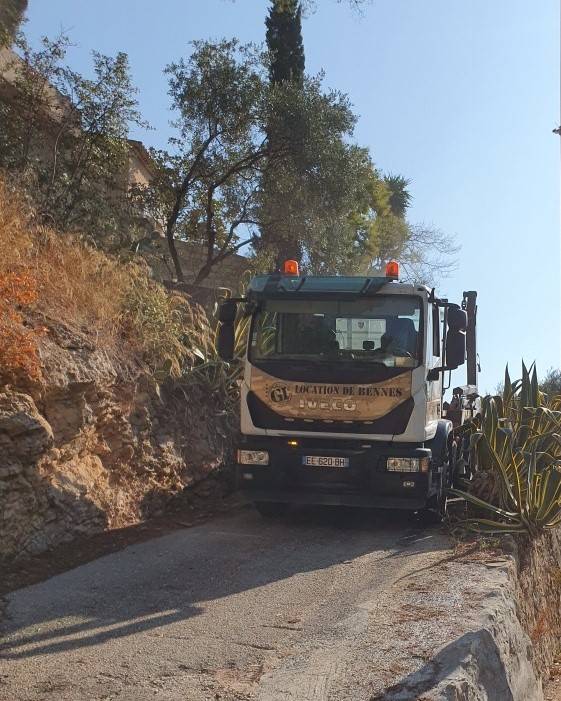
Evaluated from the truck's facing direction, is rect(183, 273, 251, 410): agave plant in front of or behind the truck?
behind

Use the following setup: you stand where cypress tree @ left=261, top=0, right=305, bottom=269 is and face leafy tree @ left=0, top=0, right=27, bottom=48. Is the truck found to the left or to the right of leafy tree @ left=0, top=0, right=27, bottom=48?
left

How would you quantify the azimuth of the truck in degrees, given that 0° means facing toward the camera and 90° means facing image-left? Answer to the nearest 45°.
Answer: approximately 0°

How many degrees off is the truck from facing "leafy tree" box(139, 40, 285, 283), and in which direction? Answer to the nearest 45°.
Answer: approximately 180°

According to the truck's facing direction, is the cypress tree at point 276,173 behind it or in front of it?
behind

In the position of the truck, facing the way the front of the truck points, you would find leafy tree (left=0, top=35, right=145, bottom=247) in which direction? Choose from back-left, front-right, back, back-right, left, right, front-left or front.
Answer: back-right

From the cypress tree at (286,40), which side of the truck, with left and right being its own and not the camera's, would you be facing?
back

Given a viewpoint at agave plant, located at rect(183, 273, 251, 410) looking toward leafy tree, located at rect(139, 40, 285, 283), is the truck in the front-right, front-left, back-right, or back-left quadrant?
back-right

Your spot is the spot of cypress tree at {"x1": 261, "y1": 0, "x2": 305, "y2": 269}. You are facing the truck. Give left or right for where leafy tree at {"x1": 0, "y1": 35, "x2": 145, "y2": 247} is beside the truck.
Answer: right

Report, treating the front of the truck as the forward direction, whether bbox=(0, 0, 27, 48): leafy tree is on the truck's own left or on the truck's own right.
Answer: on the truck's own right

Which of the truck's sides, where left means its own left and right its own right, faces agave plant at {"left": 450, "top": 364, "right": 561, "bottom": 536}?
left
